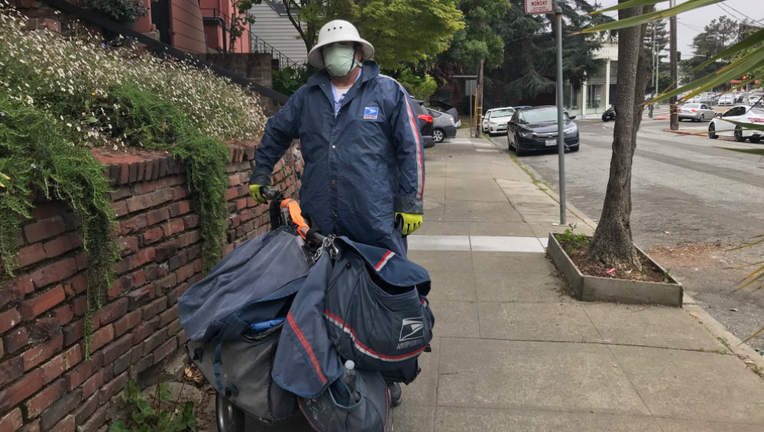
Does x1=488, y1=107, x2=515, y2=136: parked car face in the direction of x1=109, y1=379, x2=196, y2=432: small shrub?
yes

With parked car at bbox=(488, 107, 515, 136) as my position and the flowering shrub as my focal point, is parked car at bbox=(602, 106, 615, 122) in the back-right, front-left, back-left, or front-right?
back-left

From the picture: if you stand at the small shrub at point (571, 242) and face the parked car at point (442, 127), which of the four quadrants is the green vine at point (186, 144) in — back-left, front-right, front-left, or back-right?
back-left

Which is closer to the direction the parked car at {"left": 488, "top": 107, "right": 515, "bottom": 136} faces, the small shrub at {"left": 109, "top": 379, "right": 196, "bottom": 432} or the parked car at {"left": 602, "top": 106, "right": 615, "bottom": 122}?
the small shrub

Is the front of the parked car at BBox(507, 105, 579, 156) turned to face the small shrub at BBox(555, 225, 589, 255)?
yes

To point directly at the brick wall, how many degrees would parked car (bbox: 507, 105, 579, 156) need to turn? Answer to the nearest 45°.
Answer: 0° — it already faces it

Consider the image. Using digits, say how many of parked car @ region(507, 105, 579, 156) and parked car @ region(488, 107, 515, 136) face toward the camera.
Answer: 2

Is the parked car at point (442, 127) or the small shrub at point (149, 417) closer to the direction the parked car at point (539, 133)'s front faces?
the small shrub

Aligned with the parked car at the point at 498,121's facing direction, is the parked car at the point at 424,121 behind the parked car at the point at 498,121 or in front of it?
in front

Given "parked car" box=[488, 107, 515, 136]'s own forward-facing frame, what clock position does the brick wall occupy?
The brick wall is roughly at 12 o'clock from the parked car.

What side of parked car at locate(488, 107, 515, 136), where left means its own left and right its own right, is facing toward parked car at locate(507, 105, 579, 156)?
front

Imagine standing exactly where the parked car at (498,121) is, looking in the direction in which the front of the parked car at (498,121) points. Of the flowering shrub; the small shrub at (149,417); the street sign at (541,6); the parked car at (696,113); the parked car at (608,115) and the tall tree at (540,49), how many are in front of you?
3

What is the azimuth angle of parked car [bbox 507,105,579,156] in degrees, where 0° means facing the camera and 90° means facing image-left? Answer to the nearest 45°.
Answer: approximately 0°

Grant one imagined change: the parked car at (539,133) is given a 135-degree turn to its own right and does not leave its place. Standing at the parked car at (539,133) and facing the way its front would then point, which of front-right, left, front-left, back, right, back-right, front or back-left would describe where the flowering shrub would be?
back-left

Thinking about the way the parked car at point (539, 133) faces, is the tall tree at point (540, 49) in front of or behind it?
behind
